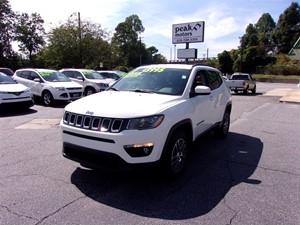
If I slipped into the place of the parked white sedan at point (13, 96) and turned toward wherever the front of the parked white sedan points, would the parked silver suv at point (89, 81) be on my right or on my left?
on my left

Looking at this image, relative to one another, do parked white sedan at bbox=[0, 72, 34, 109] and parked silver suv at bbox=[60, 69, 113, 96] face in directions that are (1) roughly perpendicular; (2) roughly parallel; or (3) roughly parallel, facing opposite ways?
roughly parallel

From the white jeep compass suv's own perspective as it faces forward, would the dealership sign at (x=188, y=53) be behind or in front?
behind

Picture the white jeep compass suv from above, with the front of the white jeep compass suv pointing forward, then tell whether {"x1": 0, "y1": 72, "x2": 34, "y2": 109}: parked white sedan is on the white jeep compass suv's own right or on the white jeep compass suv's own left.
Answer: on the white jeep compass suv's own right

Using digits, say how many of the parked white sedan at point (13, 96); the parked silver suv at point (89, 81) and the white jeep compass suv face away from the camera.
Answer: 0

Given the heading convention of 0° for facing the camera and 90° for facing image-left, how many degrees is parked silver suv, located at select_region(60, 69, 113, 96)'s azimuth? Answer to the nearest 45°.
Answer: approximately 315°

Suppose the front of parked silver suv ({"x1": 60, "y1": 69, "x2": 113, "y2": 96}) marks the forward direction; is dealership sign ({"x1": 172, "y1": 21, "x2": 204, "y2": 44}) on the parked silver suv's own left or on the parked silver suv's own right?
on the parked silver suv's own left

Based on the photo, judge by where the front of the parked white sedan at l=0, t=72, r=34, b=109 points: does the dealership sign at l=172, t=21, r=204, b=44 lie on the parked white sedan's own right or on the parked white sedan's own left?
on the parked white sedan's own left

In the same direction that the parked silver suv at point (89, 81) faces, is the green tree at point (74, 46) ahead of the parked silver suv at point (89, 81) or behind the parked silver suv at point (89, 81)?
behind

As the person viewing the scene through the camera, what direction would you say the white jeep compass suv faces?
facing the viewer and to the left of the viewer

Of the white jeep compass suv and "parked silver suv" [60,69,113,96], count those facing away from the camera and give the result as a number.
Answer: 0

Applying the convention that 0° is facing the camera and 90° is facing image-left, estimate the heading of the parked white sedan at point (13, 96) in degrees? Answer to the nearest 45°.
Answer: approximately 315°

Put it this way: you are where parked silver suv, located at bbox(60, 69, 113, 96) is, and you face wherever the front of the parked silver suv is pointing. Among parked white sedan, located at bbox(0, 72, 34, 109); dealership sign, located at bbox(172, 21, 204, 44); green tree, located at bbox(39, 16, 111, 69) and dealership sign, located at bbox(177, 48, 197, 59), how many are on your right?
1

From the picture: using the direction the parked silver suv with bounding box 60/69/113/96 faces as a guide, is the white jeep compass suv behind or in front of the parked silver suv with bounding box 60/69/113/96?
in front
